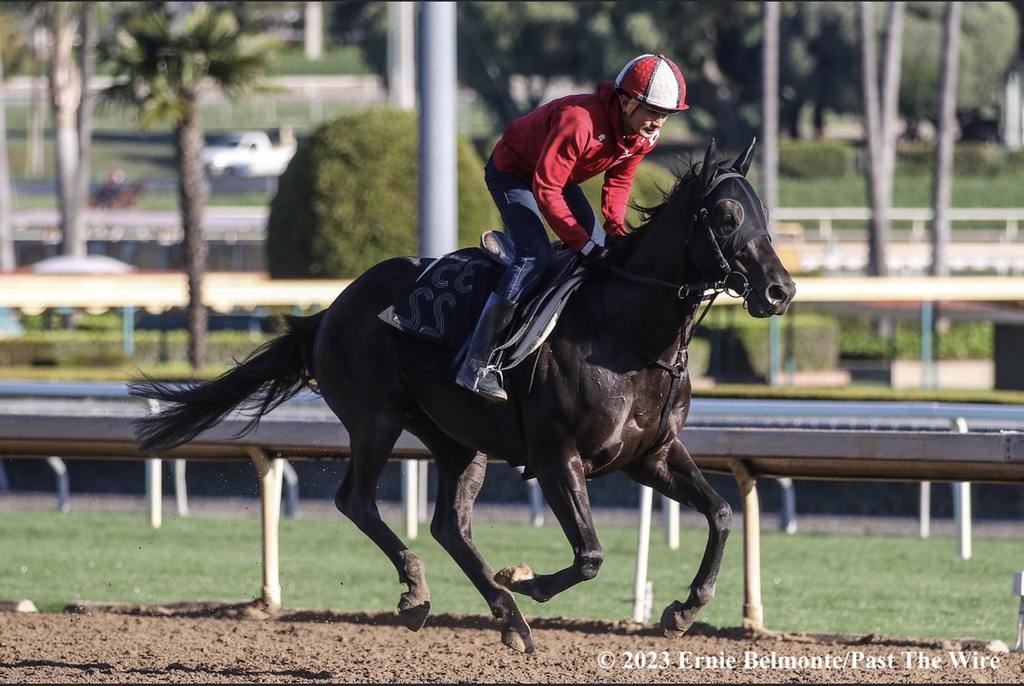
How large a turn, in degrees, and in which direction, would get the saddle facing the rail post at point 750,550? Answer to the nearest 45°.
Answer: approximately 45° to its left

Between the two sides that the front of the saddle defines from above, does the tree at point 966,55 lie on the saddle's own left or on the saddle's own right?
on the saddle's own left

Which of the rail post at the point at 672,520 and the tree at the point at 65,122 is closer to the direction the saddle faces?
the rail post

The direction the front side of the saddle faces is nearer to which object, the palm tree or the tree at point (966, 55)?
the tree

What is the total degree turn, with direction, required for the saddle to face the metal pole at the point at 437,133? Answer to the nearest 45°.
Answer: approximately 90° to its left

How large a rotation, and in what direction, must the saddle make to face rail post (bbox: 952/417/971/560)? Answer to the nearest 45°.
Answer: approximately 45° to its left

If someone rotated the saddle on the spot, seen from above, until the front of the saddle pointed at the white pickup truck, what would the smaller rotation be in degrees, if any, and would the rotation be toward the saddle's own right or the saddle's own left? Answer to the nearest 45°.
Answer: approximately 90° to the saddle's own left

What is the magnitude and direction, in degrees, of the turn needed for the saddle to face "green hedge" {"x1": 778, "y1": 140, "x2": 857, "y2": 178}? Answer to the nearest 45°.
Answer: approximately 90° to its left

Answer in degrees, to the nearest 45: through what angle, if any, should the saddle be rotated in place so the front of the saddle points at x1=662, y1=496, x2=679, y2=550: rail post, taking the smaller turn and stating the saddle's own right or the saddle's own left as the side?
approximately 90° to the saddle's own left

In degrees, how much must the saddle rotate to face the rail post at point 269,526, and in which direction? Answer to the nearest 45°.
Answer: approximately 135° to its left

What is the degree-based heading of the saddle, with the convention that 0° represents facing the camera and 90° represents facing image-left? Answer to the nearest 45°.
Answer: approximately 270°
